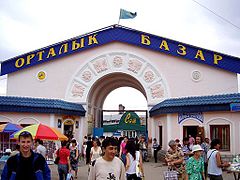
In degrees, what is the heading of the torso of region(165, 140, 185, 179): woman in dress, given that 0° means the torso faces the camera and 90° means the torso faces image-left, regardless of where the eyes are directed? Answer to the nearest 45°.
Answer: approximately 45°

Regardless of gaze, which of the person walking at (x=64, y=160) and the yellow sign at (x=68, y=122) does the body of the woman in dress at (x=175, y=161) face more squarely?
the person walking

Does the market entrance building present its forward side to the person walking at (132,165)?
yes
